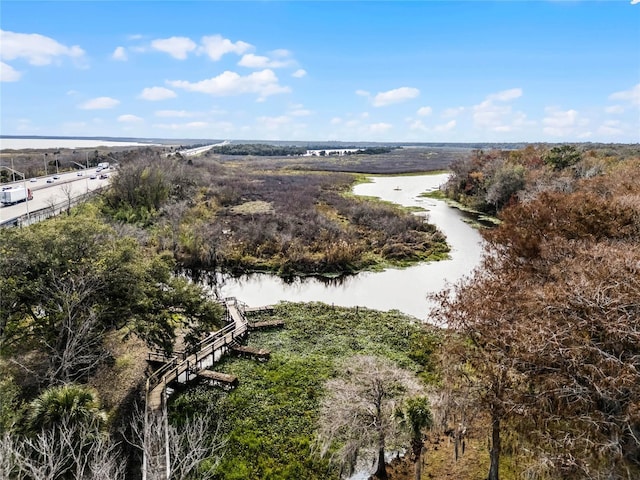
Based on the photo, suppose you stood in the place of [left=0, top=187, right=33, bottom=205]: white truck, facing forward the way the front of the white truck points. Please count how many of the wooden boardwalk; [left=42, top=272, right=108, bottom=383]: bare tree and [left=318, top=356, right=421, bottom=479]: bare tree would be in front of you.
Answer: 0

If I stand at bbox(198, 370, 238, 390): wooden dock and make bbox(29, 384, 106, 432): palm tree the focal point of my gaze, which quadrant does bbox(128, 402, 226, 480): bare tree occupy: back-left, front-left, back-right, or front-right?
front-left

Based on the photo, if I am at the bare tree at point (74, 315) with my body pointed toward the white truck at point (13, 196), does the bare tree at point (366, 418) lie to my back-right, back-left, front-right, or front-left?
back-right
